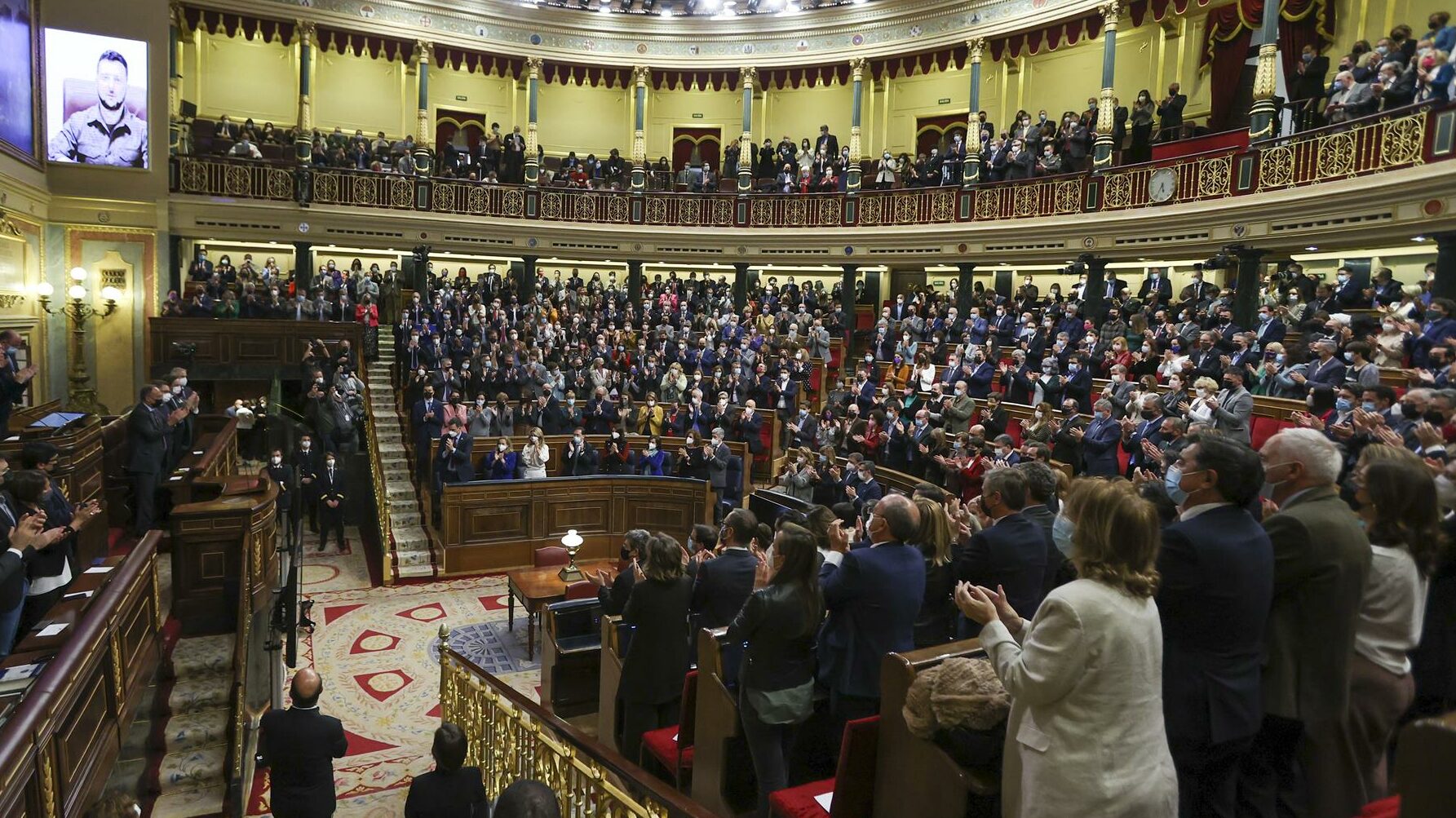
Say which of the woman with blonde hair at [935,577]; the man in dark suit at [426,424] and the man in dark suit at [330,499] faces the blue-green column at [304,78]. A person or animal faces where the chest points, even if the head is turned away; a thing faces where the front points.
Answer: the woman with blonde hair

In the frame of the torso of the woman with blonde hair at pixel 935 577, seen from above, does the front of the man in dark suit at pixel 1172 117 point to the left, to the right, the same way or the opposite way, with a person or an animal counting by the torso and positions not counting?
to the left

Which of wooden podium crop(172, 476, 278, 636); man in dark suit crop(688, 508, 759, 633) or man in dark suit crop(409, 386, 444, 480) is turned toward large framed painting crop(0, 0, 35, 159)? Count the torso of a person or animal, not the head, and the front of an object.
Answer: man in dark suit crop(688, 508, 759, 633)

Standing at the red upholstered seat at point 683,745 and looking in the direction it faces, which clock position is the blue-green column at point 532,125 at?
The blue-green column is roughly at 1 o'clock from the red upholstered seat.

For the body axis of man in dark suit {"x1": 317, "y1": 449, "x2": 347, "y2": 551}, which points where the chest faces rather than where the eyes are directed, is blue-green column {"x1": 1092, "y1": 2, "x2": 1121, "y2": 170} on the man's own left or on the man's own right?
on the man's own left

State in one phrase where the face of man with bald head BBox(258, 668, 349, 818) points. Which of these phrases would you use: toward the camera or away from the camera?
away from the camera

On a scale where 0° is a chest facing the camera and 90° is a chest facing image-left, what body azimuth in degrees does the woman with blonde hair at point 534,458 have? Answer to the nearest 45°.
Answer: approximately 0°

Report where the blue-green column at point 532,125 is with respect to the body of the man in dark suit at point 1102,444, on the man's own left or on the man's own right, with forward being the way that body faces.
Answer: on the man's own right

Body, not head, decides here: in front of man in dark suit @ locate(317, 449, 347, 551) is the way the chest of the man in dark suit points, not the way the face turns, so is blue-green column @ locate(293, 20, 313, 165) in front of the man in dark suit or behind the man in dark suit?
behind

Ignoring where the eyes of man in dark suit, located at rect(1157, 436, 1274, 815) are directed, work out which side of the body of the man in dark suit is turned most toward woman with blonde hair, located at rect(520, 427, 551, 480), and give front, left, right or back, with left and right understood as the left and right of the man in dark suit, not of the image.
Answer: front

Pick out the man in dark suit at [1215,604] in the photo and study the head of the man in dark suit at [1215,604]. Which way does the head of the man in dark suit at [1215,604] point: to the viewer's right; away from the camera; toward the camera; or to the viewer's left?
to the viewer's left

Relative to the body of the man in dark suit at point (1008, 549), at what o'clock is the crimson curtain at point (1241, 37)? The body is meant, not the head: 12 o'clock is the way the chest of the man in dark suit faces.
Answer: The crimson curtain is roughly at 2 o'clock from the man in dark suit.

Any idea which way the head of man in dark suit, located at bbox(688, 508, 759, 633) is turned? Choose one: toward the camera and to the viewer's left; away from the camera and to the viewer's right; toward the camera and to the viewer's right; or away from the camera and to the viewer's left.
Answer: away from the camera and to the viewer's left

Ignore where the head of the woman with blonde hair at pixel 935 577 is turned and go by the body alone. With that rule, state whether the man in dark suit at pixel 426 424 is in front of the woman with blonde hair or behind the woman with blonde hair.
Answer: in front

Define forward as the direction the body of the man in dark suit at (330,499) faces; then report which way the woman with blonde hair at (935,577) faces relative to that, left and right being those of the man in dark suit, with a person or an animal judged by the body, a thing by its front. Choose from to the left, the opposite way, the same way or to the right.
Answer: the opposite way

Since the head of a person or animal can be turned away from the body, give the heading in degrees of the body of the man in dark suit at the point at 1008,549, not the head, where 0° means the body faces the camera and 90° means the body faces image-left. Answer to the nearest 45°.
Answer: approximately 135°

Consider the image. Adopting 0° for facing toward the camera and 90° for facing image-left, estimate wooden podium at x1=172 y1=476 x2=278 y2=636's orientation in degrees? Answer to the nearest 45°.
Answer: approximately 270°
